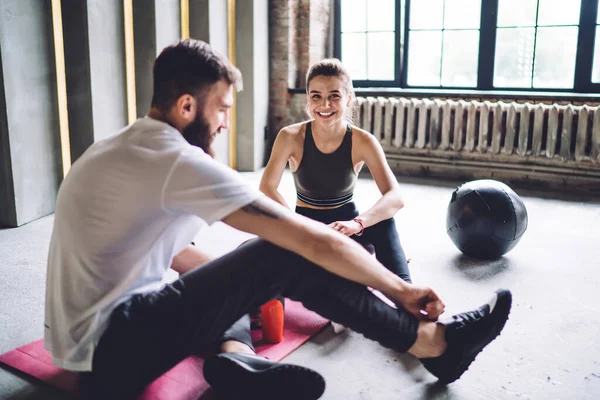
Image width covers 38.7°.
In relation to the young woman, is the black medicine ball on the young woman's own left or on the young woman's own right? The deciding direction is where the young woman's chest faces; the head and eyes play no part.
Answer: on the young woman's own left

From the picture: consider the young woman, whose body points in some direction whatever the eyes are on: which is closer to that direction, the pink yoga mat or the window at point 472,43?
the pink yoga mat

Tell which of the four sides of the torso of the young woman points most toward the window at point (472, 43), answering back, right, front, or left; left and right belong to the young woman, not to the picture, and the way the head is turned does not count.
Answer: back

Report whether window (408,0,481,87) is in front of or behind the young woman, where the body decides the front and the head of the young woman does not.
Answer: behind

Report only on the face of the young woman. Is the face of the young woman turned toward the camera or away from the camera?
toward the camera

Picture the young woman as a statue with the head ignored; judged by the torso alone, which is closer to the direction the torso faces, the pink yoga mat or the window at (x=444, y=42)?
the pink yoga mat

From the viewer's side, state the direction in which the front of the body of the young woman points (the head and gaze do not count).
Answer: toward the camera

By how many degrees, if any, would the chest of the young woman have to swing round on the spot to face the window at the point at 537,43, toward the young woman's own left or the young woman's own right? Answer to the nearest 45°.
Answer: approximately 135° to the young woman's own left

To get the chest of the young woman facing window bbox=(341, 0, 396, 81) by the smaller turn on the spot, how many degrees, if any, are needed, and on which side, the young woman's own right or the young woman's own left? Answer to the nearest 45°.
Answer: approximately 180°

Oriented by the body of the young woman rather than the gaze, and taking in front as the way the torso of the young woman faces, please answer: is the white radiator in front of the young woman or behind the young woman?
behind
